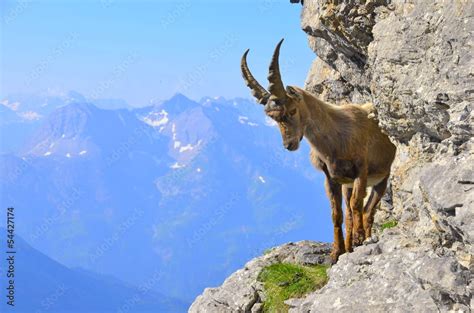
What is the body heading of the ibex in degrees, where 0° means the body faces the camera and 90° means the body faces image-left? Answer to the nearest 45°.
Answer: approximately 45°
